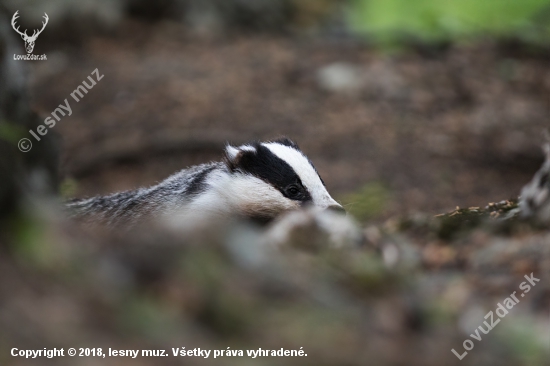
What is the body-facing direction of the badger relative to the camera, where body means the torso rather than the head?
to the viewer's right
